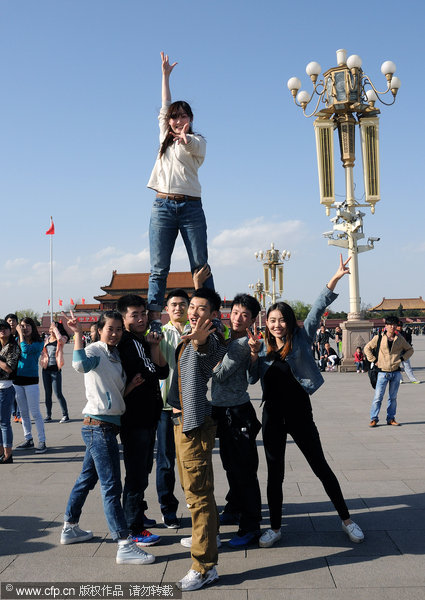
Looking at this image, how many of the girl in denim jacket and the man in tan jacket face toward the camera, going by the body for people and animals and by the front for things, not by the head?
2

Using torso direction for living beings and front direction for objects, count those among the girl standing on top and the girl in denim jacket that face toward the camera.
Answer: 2

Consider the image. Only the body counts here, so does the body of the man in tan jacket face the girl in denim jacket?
yes

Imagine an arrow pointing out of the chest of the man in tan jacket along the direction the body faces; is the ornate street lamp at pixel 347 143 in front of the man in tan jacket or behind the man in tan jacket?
behind

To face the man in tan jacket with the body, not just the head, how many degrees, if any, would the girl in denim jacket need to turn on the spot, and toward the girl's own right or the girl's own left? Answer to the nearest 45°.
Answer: approximately 180°

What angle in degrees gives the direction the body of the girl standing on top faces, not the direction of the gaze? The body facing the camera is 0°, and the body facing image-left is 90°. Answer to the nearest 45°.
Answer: approximately 0°

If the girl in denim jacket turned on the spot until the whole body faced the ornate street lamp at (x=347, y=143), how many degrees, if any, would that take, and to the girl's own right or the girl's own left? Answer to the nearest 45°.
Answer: approximately 180°
